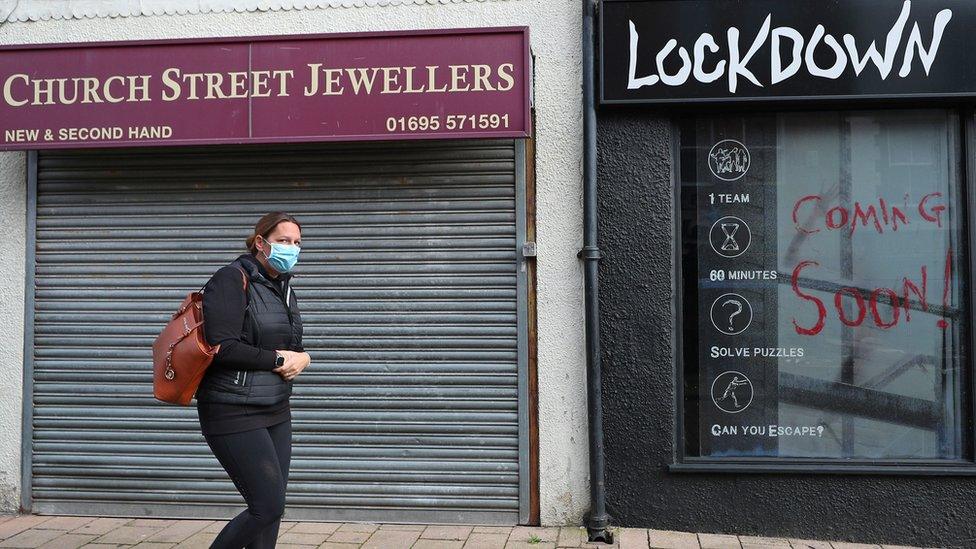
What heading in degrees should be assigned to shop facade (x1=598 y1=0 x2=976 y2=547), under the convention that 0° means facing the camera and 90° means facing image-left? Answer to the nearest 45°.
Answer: approximately 0°

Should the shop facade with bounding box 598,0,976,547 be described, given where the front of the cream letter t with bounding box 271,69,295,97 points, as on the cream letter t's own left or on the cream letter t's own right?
on the cream letter t's own left

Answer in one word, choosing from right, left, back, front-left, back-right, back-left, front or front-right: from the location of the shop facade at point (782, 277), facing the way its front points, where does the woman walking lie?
front-right

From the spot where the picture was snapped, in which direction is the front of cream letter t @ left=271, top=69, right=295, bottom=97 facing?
facing the viewer

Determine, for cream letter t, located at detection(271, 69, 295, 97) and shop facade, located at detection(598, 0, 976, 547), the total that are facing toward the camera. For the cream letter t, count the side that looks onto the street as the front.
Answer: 2

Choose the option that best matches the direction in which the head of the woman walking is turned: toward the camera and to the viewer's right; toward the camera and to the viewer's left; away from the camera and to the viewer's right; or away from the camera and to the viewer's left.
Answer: toward the camera and to the viewer's right

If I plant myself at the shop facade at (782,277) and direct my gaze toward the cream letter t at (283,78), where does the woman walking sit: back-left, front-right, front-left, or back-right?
front-left

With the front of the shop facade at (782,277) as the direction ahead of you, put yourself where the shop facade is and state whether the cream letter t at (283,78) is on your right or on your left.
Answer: on your right
